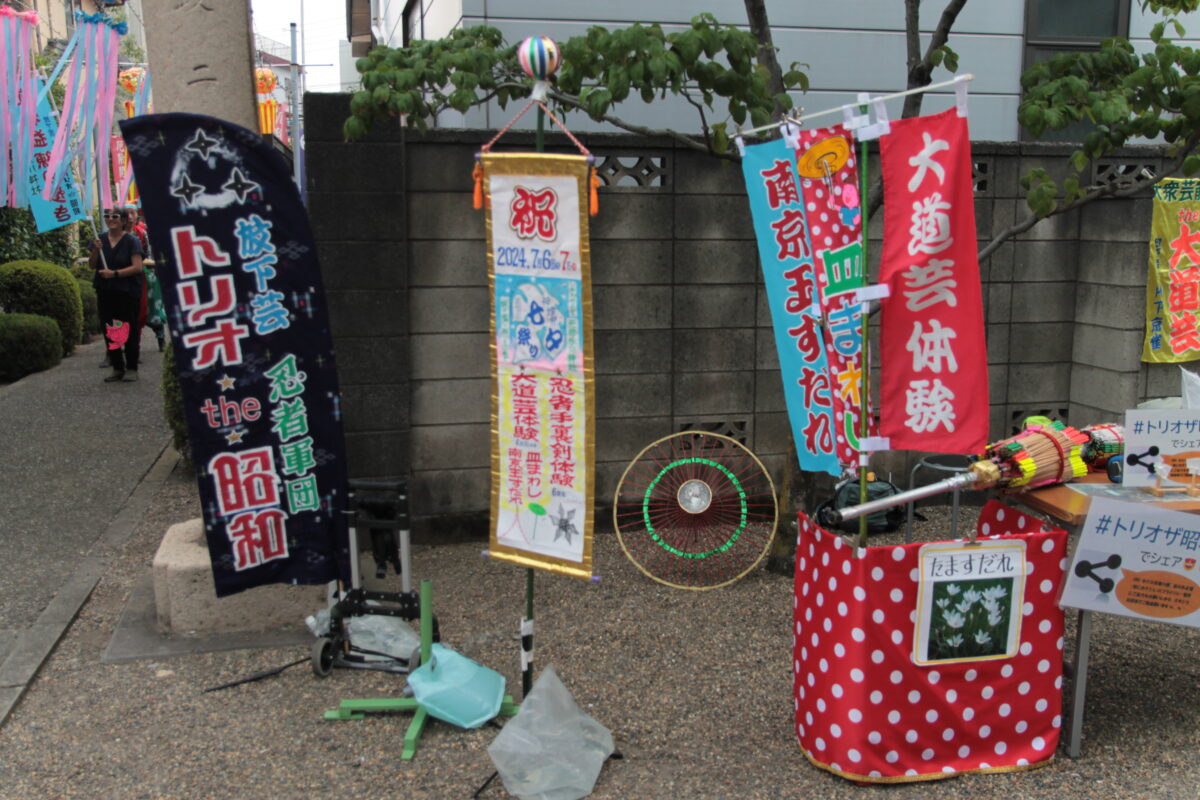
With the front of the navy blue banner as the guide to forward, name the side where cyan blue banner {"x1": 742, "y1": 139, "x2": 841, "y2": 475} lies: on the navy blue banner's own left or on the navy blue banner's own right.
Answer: on the navy blue banner's own left

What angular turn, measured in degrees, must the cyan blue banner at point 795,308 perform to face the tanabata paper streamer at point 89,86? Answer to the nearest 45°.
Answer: approximately 135° to its right

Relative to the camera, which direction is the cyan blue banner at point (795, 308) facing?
toward the camera

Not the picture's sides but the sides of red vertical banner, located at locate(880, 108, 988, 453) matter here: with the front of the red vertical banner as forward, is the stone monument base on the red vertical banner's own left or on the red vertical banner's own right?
on the red vertical banner's own right

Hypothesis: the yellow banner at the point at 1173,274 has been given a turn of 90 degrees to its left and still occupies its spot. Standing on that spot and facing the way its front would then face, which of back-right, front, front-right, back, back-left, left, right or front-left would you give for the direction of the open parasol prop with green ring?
back-right

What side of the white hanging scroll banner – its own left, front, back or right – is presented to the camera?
front

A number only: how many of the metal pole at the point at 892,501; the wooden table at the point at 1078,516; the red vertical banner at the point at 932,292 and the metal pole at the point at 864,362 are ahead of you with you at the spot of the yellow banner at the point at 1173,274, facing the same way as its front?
4

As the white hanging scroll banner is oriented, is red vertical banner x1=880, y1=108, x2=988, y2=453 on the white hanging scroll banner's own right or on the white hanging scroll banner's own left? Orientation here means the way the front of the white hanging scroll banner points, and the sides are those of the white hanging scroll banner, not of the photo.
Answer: on the white hanging scroll banner's own left

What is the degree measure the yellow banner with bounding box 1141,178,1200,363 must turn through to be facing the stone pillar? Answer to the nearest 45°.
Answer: approximately 45° to its right

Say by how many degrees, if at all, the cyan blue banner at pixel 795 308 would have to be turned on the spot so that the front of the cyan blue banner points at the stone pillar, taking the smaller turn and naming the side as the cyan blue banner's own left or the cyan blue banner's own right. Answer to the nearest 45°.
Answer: approximately 90° to the cyan blue banner's own right

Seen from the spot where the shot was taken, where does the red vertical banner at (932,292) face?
facing the viewer

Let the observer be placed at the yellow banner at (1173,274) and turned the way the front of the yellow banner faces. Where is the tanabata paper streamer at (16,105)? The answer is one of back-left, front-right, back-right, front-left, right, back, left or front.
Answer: right
